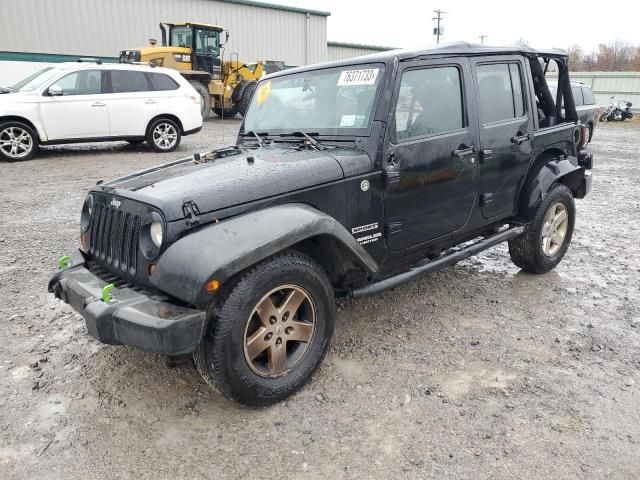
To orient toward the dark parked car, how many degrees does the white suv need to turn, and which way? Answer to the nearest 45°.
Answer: approximately 180°

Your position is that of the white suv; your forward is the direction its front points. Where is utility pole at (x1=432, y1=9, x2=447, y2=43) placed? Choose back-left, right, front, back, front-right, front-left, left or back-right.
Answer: back-right

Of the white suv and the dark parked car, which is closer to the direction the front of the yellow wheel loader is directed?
the dark parked car

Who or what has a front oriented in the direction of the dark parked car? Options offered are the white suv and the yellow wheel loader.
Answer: the yellow wheel loader

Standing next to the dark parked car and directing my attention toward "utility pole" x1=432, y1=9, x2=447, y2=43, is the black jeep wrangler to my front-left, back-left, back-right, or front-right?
back-left

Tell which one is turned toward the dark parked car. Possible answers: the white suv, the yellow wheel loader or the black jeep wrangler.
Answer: the yellow wheel loader

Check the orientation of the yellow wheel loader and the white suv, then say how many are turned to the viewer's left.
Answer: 1

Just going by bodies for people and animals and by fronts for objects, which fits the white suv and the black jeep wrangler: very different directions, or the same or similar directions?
same or similar directions

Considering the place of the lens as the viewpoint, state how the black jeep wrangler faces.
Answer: facing the viewer and to the left of the viewer

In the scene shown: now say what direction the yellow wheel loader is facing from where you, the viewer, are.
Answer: facing the viewer and to the right of the viewer

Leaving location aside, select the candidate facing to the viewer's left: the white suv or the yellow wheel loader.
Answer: the white suv

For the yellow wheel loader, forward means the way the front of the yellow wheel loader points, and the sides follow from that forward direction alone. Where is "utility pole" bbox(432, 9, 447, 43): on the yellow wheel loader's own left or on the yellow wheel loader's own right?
on the yellow wheel loader's own left

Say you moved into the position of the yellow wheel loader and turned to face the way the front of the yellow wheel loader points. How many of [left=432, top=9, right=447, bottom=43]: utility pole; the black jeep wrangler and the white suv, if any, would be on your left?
1

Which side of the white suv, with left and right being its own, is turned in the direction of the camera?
left

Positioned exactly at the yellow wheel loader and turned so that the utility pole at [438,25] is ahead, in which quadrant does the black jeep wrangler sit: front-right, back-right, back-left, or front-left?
back-right
